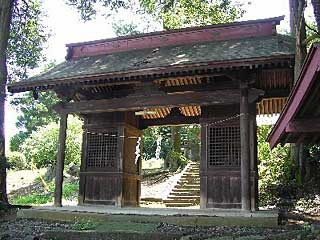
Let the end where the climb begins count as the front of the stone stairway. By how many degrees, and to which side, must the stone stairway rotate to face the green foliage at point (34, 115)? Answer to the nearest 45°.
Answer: approximately 135° to its right

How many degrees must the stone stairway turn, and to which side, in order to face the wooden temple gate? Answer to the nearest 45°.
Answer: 0° — it already faces it

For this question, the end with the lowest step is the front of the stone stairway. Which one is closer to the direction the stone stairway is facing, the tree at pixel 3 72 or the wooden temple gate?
the wooden temple gate

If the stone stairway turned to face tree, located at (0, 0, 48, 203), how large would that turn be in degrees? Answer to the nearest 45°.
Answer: approximately 90° to its right

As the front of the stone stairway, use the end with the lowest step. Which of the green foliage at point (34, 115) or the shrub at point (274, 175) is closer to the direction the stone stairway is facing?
the shrub

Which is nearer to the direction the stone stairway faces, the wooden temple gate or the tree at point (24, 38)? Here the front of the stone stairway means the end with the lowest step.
the wooden temple gate

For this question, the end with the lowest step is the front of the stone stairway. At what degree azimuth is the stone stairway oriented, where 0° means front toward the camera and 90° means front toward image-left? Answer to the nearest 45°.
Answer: approximately 0°

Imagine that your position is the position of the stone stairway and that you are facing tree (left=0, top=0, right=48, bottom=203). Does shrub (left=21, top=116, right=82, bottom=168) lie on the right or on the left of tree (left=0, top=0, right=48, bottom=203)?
right

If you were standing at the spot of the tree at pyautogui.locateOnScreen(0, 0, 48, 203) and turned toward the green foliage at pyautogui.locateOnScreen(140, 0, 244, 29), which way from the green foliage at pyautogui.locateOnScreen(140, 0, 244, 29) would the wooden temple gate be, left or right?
right

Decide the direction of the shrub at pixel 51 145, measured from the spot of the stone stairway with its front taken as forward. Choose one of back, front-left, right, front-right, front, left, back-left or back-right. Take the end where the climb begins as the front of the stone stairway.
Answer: back-right
